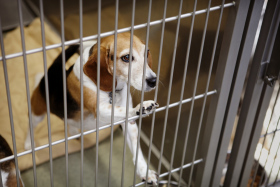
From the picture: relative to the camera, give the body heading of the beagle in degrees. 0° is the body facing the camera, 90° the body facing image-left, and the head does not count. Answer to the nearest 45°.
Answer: approximately 315°
